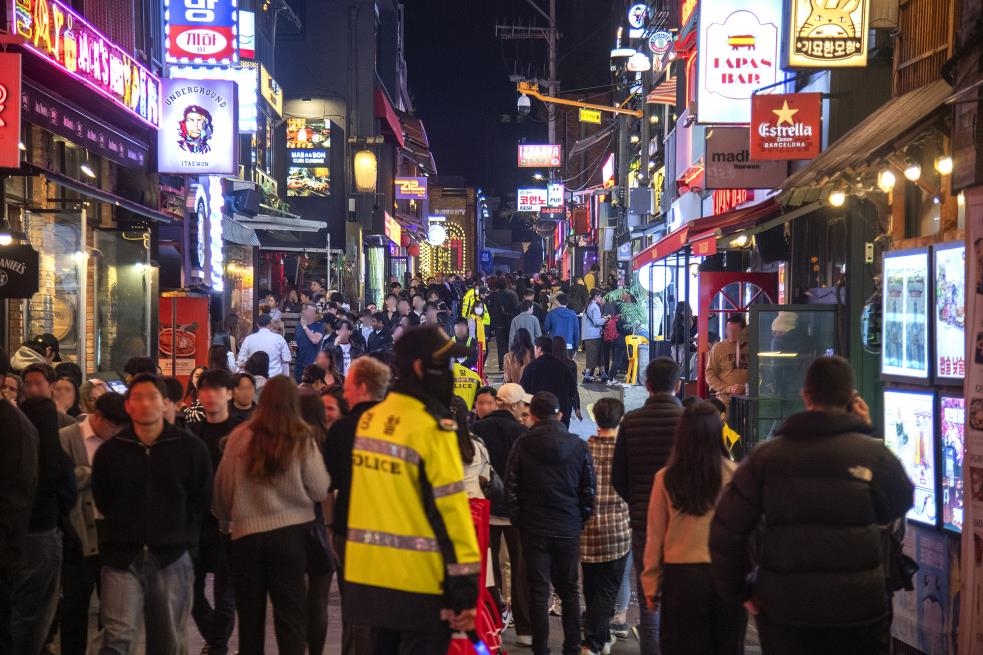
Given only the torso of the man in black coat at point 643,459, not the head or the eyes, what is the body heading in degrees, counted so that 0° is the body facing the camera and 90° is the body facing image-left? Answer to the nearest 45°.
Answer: approximately 180°

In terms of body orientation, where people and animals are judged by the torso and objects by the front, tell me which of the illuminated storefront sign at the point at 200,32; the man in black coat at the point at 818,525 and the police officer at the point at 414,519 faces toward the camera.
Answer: the illuminated storefront sign

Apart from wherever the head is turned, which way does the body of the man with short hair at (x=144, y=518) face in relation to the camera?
toward the camera

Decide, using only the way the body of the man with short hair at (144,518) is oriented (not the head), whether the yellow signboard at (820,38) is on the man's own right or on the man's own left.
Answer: on the man's own left

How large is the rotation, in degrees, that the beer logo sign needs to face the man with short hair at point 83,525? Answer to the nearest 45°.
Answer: approximately 45° to its right

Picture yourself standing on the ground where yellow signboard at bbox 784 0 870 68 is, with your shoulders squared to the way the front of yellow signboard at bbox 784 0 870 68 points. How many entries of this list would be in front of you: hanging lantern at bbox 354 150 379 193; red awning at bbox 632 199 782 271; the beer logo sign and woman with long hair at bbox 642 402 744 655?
1

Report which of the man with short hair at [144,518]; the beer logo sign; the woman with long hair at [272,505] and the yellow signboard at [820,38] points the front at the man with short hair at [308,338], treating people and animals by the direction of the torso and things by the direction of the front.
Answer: the woman with long hair

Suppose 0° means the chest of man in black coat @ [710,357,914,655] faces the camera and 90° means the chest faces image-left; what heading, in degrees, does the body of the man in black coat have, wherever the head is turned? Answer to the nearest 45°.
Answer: approximately 180°

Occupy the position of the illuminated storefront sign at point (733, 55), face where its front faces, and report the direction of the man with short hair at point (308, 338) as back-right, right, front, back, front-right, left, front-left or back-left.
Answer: right

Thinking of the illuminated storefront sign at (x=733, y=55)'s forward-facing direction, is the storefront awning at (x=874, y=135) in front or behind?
in front

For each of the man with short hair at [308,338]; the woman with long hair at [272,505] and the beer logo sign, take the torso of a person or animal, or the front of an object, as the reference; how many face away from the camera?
1

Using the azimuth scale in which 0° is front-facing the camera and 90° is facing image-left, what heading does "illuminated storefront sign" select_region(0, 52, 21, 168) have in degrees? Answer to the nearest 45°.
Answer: approximately 0°

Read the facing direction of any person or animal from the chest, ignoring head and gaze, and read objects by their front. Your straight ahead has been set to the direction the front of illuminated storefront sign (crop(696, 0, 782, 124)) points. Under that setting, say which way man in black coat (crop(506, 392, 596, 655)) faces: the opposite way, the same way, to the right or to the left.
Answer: the opposite way

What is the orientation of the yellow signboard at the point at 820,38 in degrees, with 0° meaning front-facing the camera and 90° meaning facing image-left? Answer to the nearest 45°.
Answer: approximately 0°

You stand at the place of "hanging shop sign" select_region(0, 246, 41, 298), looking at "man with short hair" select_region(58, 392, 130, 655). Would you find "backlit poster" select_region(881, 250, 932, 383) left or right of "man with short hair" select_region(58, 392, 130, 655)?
left

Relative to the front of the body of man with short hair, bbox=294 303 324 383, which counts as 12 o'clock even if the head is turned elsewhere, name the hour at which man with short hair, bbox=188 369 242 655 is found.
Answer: man with short hair, bbox=188 369 242 655 is roughly at 12 o'clock from man with short hair, bbox=294 303 324 383.
